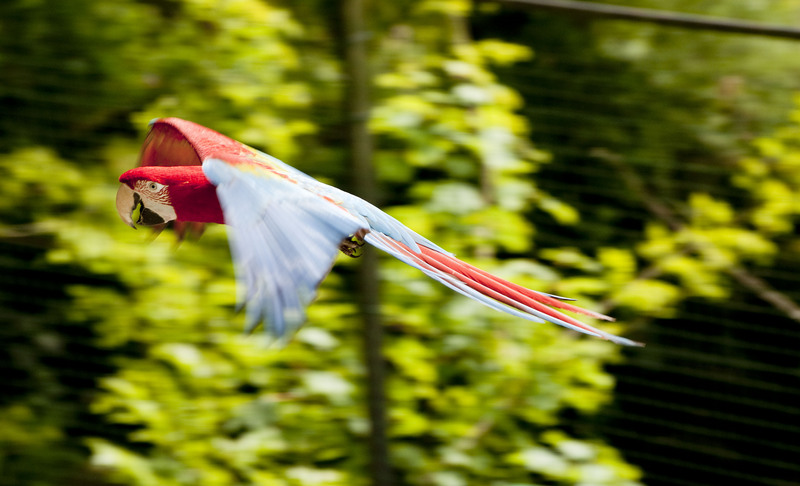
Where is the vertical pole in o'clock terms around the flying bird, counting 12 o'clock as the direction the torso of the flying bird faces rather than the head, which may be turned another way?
The vertical pole is roughly at 3 o'clock from the flying bird.

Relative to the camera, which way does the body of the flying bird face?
to the viewer's left
